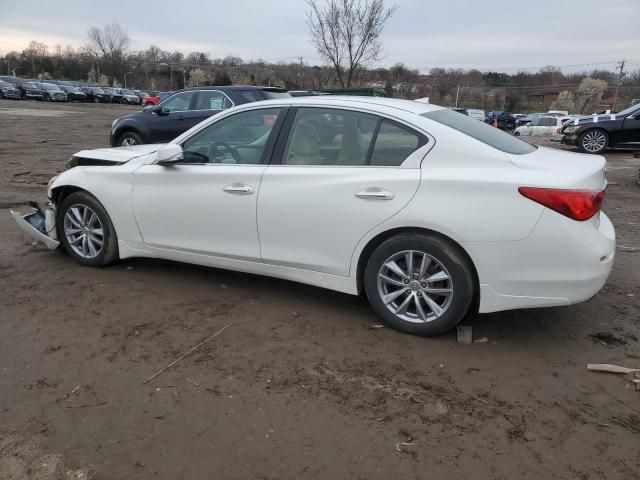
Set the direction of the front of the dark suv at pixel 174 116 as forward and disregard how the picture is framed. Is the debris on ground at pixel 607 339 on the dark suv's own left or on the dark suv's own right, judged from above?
on the dark suv's own left

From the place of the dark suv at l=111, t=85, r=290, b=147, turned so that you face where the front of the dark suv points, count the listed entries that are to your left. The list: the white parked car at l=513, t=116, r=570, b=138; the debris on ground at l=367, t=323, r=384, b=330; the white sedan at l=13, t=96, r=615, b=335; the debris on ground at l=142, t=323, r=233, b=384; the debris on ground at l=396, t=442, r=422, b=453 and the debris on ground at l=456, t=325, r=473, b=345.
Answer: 5

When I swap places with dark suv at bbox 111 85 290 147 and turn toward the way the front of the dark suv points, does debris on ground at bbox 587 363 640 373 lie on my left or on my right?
on my left

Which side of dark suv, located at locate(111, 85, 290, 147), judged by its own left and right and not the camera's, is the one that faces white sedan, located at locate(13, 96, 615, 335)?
left

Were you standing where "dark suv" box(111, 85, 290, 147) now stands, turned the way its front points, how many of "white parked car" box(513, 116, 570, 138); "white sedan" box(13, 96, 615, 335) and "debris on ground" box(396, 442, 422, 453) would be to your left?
2

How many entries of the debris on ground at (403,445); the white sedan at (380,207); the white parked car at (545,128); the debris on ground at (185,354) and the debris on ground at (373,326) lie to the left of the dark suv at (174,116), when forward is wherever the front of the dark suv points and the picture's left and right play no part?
4

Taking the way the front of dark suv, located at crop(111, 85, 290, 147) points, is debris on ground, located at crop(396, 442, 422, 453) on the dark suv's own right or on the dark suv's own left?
on the dark suv's own left

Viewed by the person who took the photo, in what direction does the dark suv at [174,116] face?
facing to the left of the viewer

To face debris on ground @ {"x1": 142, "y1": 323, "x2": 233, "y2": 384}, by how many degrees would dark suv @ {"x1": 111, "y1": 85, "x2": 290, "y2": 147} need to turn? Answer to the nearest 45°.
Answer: approximately 90° to its left

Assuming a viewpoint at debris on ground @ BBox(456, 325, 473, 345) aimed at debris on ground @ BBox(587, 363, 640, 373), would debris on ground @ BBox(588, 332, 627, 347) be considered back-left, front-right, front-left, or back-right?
front-left

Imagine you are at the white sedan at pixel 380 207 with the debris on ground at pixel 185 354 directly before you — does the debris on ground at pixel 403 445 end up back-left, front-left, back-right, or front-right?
front-left

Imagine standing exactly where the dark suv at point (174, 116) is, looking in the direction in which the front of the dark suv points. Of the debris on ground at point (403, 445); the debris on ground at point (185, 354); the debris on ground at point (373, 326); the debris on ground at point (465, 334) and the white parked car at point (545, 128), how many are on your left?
4

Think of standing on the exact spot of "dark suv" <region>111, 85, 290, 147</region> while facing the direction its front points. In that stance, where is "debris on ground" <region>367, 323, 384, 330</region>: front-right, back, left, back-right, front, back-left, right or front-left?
left
